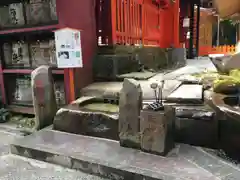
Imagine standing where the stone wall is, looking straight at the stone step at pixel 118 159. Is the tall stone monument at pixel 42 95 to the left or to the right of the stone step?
right

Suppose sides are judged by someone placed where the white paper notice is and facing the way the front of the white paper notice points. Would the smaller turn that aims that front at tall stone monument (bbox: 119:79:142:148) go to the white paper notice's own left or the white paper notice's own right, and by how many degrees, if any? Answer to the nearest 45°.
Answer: approximately 45° to the white paper notice's own left

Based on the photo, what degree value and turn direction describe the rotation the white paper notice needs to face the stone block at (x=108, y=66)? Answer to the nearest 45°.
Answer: approximately 135° to its left

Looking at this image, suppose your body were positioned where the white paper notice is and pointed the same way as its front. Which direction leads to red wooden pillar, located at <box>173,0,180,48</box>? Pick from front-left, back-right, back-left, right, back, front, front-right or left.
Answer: back-left

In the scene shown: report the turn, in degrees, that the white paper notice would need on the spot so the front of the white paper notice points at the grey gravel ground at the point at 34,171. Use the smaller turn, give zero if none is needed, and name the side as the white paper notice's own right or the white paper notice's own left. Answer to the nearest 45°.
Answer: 0° — it already faces it

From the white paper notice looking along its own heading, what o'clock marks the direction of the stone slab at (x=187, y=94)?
The stone slab is roughly at 10 o'clock from the white paper notice.

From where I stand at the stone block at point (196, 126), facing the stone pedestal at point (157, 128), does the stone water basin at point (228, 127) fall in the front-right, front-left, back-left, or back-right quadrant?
back-left

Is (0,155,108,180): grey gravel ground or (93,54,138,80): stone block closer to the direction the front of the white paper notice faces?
the grey gravel ground

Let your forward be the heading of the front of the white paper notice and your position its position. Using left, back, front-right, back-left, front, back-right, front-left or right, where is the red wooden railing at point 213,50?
back-left

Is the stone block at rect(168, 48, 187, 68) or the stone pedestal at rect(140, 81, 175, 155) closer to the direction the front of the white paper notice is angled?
the stone pedestal

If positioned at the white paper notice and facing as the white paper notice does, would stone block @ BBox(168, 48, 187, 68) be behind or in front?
behind

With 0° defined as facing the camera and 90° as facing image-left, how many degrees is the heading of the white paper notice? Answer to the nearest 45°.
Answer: approximately 0°
